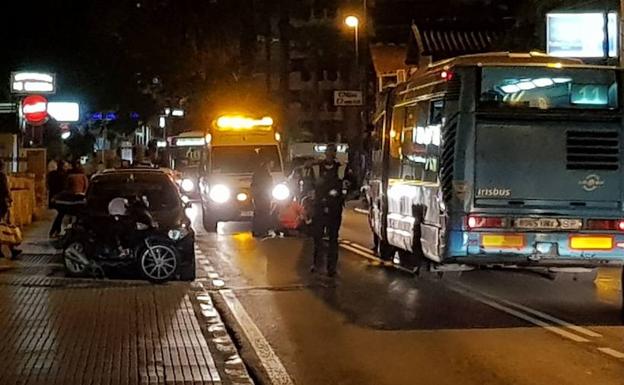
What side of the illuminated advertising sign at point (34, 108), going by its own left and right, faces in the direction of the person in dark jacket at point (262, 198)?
left

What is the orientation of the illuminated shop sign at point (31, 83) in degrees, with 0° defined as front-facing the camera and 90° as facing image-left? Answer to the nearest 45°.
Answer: approximately 0°

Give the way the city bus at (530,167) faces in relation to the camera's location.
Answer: facing away from the viewer and to the left of the viewer

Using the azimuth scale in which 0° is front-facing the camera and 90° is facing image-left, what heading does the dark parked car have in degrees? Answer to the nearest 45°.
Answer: approximately 0°

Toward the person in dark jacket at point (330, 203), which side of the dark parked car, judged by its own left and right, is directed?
left
